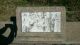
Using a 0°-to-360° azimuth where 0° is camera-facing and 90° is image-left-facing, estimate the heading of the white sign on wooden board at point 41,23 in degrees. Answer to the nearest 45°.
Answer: approximately 0°
